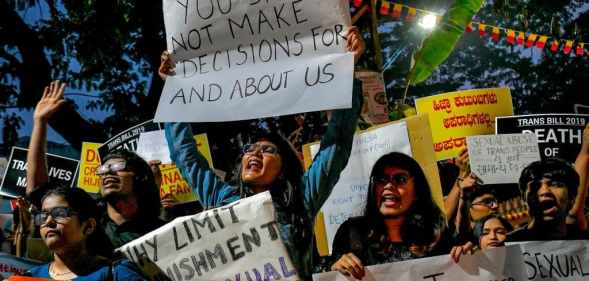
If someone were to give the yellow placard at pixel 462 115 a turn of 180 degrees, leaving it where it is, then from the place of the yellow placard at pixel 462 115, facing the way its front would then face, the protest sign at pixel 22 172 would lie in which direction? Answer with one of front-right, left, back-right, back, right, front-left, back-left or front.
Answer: left

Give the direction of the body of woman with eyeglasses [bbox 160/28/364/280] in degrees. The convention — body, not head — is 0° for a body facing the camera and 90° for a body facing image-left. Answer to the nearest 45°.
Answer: approximately 45°

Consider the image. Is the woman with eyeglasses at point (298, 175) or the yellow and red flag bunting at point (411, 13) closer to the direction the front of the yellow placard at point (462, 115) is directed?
the woman with eyeglasses

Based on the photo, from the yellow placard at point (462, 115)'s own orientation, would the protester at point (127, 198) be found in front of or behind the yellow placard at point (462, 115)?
in front

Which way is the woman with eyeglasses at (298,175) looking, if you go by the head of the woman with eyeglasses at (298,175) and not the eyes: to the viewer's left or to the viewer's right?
to the viewer's left

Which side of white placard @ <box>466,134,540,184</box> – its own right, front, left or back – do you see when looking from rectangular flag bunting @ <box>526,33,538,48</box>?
back

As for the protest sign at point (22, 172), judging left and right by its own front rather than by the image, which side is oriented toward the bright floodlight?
left

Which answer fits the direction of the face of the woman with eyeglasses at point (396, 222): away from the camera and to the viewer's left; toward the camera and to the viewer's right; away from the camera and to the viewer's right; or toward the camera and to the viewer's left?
toward the camera and to the viewer's left

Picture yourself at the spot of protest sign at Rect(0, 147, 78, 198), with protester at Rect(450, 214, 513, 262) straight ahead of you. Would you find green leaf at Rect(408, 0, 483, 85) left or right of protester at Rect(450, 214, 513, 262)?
left

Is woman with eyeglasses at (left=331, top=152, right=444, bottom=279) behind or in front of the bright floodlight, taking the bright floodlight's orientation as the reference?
in front
